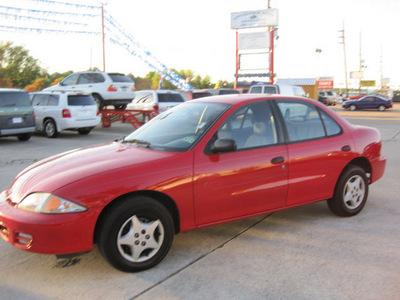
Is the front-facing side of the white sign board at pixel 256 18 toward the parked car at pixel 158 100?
yes

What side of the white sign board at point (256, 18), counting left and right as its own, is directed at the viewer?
front

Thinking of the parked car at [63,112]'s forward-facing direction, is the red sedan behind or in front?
behind

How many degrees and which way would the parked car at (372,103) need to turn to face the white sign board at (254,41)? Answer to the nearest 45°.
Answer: approximately 45° to its right

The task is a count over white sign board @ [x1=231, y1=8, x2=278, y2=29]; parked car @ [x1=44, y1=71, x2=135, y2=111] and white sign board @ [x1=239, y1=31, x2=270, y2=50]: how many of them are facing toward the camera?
2

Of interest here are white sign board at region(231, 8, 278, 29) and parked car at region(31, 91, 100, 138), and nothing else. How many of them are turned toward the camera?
1

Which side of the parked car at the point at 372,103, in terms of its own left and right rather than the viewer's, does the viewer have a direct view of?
left

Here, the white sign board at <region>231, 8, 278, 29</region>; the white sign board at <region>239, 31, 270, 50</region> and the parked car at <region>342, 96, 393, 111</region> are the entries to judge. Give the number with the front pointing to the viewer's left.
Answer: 1

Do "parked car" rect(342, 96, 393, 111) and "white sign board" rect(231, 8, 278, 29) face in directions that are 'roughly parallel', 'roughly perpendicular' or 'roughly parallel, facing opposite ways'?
roughly perpendicular

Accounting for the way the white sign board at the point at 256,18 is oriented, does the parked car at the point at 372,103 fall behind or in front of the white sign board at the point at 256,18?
in front

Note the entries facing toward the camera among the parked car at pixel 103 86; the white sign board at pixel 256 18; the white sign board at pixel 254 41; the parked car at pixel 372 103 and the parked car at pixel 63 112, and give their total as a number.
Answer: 2

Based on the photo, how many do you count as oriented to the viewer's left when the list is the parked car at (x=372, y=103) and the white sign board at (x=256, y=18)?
1

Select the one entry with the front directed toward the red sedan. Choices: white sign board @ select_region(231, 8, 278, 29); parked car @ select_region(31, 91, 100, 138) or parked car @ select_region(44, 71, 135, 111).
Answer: the white sign board

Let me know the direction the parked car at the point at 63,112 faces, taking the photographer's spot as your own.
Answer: facing away from the viewer and to the left of the viewer

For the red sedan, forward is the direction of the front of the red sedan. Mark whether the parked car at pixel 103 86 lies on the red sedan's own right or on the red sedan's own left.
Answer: on the red sedan's own right
